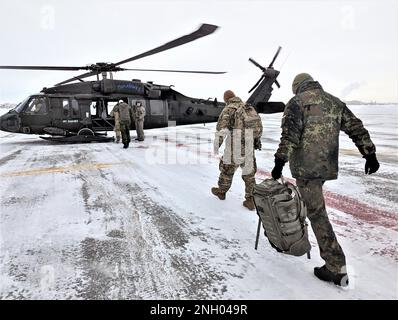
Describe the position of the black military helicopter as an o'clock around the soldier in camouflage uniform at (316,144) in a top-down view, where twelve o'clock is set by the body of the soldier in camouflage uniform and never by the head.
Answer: The black military helicopter is roughly at 12 o'clock from the soldier in camouflage uniform.

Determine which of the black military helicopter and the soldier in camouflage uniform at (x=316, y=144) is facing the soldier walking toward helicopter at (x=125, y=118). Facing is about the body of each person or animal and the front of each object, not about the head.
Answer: the soldier in camouflage uniform

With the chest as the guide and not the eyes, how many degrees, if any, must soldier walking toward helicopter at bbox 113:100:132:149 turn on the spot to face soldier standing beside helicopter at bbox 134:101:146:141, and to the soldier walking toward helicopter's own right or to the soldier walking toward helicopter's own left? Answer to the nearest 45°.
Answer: approximately 45° to the soldier walking toward helicopter's own right

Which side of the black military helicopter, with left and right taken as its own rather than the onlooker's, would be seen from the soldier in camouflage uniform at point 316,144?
left

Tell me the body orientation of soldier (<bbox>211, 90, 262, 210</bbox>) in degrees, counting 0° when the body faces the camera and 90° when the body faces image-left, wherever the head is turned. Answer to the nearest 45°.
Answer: approximately 135°

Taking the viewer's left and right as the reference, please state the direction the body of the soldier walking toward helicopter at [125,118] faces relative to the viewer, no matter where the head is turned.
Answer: facing away from the viewer and to the left of the viewer

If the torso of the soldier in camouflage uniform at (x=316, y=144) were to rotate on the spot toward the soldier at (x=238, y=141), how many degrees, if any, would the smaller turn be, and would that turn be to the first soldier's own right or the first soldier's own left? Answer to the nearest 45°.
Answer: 0° — they already face them

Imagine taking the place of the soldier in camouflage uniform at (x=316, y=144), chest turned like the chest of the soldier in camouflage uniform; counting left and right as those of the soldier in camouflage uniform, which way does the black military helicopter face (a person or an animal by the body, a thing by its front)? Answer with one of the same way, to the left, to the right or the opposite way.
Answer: to the left

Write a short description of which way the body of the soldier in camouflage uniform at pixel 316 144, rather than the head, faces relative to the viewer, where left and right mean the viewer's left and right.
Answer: facing away from the viewer and to the left of the viewer

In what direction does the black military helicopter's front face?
to the viewer's left

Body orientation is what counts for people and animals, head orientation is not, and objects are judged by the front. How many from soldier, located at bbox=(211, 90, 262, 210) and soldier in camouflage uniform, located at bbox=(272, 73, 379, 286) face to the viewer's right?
0
